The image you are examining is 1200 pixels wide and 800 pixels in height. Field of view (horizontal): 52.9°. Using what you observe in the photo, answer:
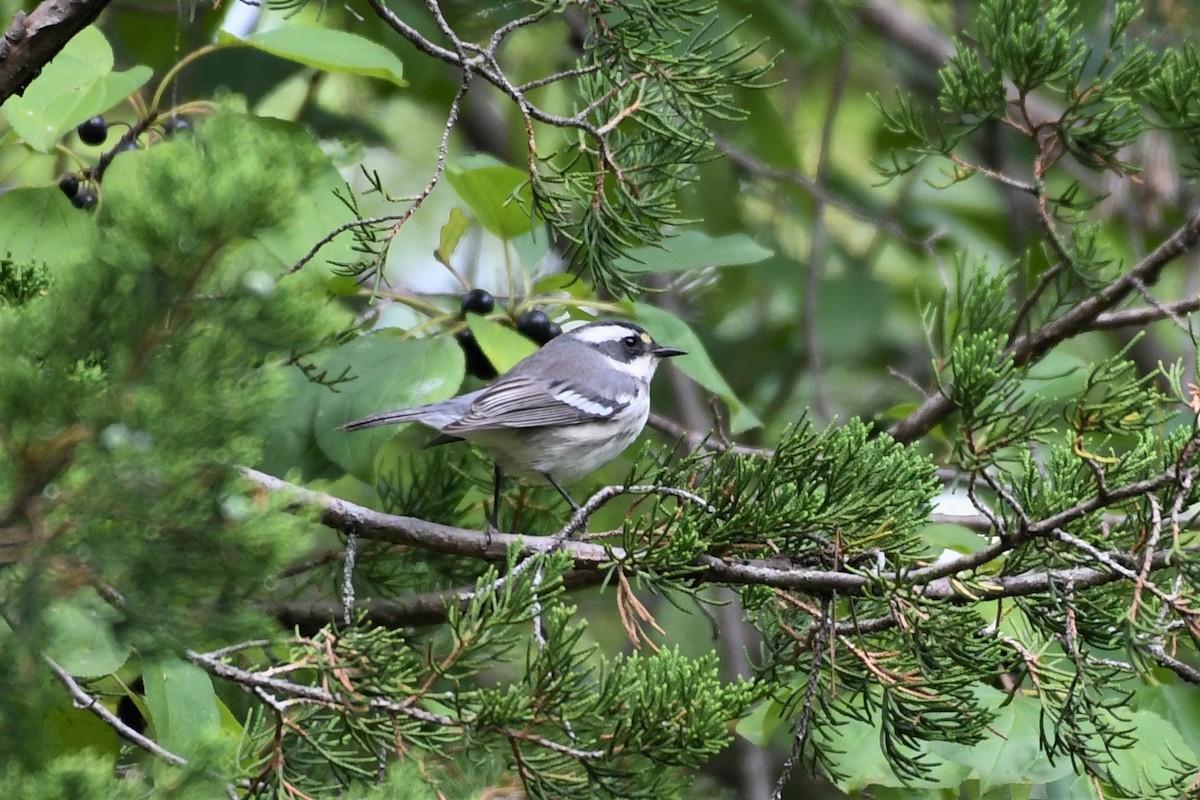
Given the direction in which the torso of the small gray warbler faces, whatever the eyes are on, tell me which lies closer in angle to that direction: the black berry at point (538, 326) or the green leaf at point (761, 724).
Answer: the green leaf

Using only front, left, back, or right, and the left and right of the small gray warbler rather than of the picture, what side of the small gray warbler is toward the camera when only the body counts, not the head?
right

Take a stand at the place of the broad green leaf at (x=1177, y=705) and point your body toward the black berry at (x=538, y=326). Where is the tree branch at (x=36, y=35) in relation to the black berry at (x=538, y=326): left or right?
left

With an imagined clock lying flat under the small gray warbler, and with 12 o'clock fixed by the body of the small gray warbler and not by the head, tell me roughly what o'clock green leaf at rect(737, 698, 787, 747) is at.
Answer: The green leaf is roughly at 2 o'clock from the small gray warbler.
